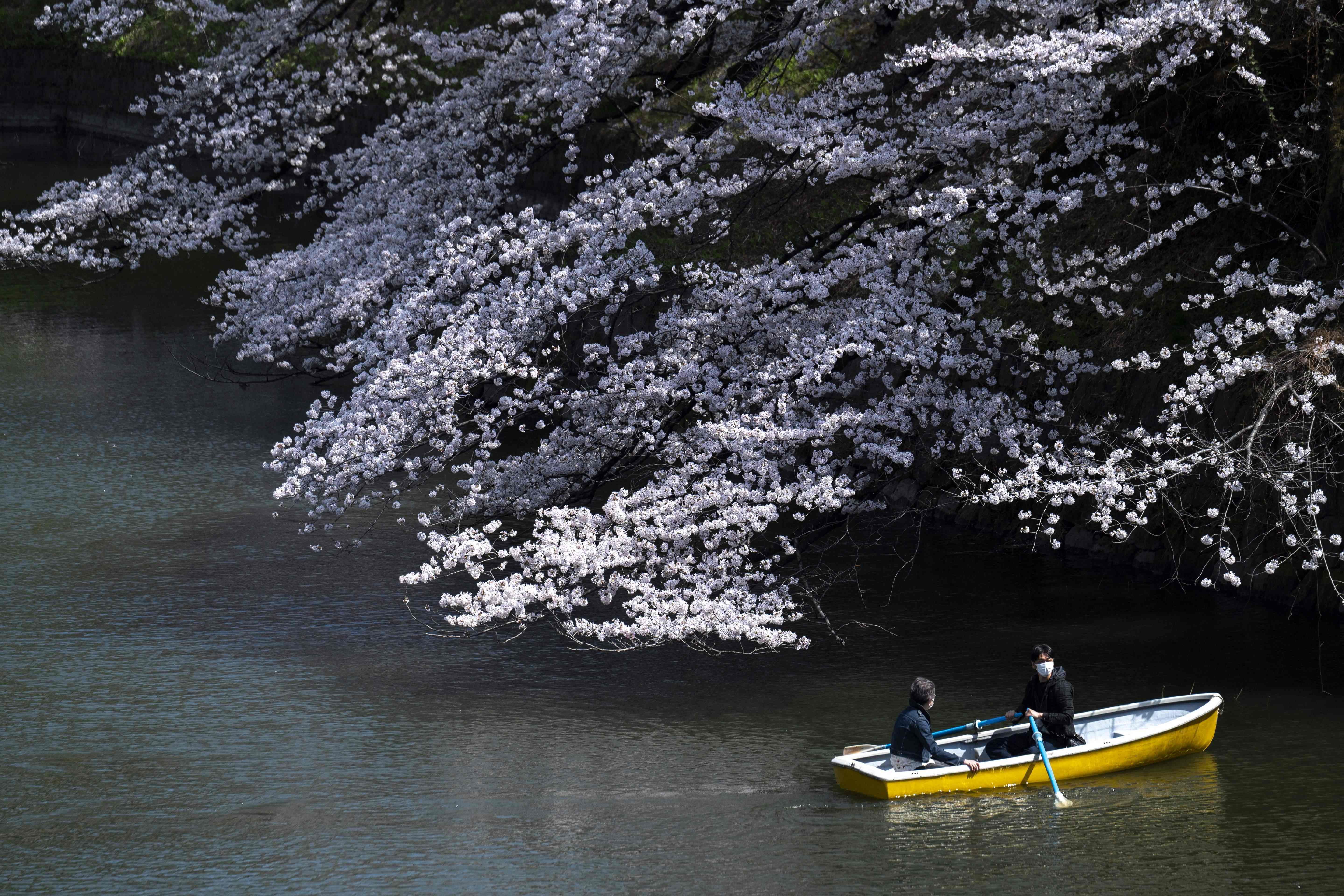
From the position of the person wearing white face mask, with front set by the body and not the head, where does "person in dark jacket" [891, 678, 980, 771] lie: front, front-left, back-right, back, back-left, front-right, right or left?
front

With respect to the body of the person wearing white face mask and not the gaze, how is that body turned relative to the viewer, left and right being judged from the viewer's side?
facing the viewer and to the left of the viewer

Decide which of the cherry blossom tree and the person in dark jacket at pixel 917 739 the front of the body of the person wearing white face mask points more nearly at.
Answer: the person in dark jacket

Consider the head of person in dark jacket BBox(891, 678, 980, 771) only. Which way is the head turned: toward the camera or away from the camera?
away from the camera
